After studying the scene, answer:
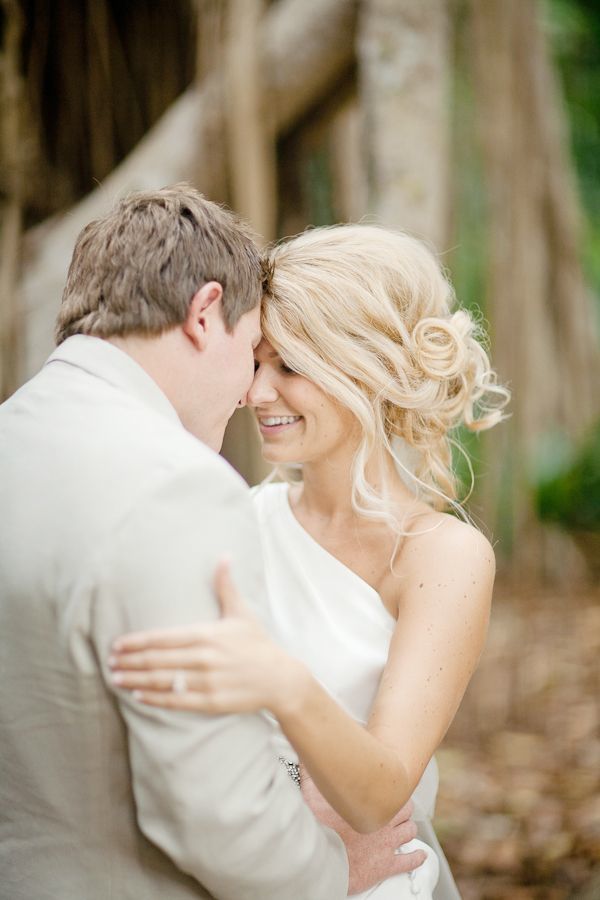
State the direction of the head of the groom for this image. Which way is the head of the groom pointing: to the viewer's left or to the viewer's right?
to the viewer's right

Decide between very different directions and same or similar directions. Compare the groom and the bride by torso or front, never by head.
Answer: very different directions

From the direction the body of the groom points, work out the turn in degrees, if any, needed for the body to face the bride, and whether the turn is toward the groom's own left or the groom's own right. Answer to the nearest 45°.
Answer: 0° — they already face them

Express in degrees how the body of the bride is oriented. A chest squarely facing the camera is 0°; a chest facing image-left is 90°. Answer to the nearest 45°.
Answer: approximately 45°

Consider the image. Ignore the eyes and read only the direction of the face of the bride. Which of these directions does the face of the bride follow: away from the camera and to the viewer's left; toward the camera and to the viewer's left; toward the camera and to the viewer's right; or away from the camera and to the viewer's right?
toward the camera and to the viewer's left

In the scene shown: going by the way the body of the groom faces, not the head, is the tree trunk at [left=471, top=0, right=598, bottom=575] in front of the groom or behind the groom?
in front

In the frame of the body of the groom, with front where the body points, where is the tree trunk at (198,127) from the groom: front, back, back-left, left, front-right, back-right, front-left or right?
front-left

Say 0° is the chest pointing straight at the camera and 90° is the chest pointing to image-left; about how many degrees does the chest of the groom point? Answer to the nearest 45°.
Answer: approximately 225°

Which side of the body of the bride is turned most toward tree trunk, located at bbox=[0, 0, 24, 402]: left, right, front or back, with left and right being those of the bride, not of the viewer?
right
